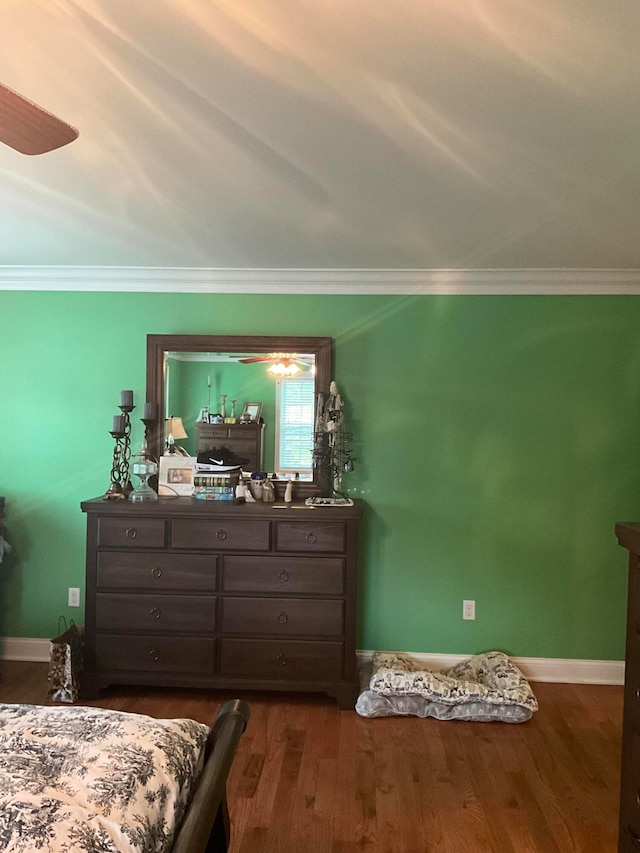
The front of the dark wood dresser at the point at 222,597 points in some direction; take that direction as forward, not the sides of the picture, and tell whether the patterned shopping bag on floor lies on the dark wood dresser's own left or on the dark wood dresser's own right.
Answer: on the dark wood dresser's own right

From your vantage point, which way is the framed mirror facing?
toward the camera

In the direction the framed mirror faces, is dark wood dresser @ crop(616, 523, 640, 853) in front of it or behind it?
in front

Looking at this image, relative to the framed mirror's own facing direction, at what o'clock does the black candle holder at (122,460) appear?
The black candle holder is roughly at 3 o'clock from the framed mirror.

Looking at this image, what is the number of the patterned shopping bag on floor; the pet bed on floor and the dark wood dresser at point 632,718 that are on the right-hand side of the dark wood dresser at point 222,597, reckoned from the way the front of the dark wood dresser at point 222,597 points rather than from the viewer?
1

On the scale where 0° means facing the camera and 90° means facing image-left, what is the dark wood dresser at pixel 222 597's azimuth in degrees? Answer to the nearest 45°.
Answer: approximately 0°

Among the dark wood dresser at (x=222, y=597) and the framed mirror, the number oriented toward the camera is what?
2

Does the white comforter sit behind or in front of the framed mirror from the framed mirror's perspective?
in front

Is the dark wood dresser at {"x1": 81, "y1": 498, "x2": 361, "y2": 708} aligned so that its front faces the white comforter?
yes
